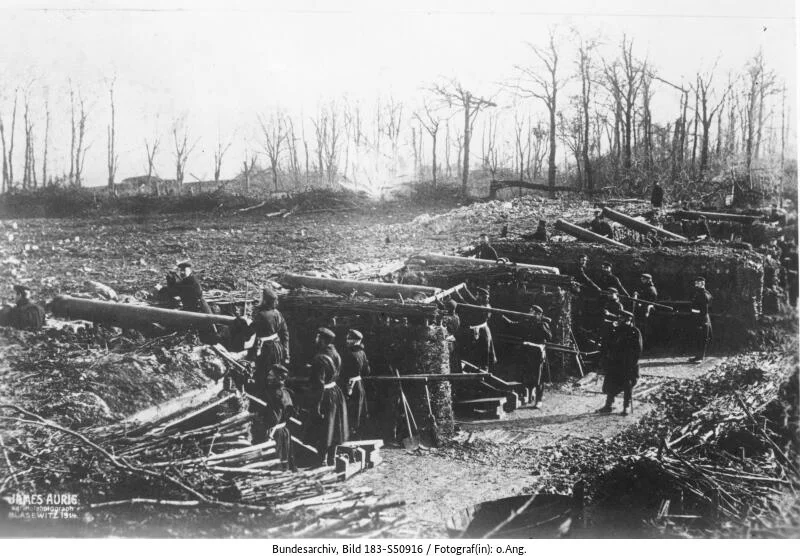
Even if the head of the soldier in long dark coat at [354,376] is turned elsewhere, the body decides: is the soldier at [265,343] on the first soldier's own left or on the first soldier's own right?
on the first soldier's own right

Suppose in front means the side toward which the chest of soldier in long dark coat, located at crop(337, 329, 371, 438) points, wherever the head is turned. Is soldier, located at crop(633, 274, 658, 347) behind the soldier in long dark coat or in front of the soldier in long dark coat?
behind

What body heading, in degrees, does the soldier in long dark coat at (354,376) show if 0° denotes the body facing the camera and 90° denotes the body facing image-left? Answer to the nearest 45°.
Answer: approximately 45°

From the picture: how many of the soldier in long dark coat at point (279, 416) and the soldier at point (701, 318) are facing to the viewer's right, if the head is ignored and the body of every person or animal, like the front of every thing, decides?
1

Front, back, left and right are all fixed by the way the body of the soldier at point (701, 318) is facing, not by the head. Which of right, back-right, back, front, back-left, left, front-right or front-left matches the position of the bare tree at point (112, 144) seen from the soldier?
front

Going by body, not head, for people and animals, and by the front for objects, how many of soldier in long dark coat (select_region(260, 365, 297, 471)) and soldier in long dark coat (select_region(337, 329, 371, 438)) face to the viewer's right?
1

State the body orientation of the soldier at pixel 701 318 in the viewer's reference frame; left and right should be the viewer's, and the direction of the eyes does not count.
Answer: facing the viewer and to the left of the viewer

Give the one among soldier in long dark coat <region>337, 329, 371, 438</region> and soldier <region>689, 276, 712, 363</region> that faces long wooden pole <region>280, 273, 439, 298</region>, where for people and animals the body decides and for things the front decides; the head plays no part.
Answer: the soldier

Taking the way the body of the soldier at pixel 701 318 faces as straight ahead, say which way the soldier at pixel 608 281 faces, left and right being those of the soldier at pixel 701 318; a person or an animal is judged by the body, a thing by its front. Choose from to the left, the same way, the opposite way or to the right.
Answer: to the left

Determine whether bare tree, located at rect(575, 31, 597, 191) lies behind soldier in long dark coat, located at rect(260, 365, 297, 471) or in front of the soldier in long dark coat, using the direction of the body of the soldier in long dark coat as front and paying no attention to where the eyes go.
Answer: in front

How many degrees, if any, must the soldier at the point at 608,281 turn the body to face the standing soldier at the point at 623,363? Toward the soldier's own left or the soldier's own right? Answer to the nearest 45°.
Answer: approximately 45° to the soldier's own right

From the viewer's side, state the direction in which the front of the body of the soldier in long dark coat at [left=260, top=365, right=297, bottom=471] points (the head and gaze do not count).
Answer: to the viewer's right

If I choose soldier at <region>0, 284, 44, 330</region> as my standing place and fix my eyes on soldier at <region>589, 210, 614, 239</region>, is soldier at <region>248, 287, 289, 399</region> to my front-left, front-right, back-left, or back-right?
front-right
